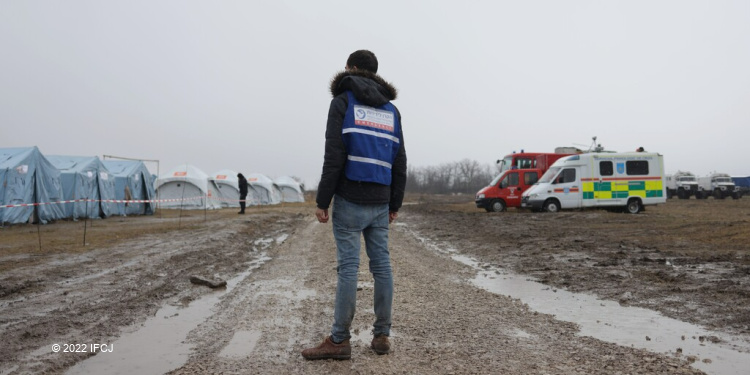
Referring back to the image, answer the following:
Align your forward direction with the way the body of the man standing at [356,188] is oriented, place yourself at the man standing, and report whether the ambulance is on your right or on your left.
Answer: on your right

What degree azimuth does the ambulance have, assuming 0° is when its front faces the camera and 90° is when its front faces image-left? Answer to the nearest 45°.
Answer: approximately 90°

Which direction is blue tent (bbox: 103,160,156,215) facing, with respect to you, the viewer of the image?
facing the viewer and to the right of the viewer

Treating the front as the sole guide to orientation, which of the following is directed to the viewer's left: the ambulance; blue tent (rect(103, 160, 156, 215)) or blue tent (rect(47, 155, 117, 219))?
the ambulance

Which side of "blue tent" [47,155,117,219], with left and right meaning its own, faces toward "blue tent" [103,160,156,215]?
left

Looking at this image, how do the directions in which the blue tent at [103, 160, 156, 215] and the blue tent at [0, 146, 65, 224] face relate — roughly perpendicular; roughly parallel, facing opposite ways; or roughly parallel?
roughly parallel

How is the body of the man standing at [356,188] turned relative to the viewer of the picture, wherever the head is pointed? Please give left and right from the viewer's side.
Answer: facing away from the viewer and to the left of the viewer

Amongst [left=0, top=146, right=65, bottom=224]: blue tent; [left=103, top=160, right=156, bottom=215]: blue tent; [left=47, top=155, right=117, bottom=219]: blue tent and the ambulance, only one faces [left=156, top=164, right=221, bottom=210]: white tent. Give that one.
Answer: the ambulance
